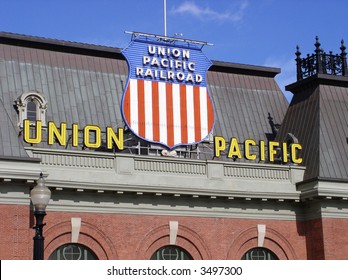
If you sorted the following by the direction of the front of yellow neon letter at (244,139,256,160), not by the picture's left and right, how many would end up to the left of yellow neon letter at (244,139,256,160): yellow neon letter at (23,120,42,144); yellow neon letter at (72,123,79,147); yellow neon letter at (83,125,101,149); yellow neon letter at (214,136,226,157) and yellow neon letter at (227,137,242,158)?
0

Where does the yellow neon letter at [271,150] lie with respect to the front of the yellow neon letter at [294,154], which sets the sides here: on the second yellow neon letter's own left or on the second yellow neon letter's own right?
on the second yellow neon letter's own right

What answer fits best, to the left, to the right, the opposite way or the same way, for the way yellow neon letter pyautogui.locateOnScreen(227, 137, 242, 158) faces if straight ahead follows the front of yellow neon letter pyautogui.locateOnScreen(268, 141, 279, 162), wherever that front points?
the same way

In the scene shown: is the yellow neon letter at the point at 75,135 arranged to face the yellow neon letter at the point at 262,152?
no

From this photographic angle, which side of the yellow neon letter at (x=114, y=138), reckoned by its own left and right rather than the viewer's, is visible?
front

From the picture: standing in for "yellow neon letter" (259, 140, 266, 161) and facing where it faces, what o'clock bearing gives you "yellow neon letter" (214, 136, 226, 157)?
"yellow neon letter" (214, 136, 226, 157) is roughly at 2 o'clock from "yellow neon letter" (259, 140, 266, 161).

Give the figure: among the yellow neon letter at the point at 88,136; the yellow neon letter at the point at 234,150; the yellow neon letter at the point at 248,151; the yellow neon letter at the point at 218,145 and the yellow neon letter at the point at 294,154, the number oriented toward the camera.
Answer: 5

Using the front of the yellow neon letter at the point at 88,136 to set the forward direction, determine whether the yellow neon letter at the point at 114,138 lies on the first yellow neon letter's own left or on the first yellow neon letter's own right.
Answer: on the first yellow neon letter's own left

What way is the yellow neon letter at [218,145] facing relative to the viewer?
toward the camera

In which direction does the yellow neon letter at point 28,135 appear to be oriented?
toward the camera

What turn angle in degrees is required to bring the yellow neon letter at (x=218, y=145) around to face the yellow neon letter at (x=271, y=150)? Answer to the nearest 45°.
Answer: approximately 135° to its left

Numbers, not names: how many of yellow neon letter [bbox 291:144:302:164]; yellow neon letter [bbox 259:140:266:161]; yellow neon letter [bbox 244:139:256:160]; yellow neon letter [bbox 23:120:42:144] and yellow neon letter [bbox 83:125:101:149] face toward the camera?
5

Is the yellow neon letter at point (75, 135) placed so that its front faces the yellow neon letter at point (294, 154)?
no

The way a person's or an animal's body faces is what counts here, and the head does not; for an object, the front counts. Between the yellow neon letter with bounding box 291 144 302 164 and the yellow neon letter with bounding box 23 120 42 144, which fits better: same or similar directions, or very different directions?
same or similar directions

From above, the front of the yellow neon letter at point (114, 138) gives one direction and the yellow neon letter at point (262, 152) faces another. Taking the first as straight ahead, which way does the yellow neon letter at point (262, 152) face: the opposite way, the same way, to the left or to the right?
the same way

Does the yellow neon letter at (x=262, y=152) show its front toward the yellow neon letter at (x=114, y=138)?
no

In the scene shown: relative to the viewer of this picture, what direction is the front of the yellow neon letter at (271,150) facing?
facing the viewer

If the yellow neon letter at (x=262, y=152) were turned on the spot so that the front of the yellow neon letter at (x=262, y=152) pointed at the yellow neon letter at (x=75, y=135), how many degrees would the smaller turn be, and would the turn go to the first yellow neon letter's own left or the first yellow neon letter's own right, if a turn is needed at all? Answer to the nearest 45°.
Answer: approximately 45° to the first yellow neon letter's own right
